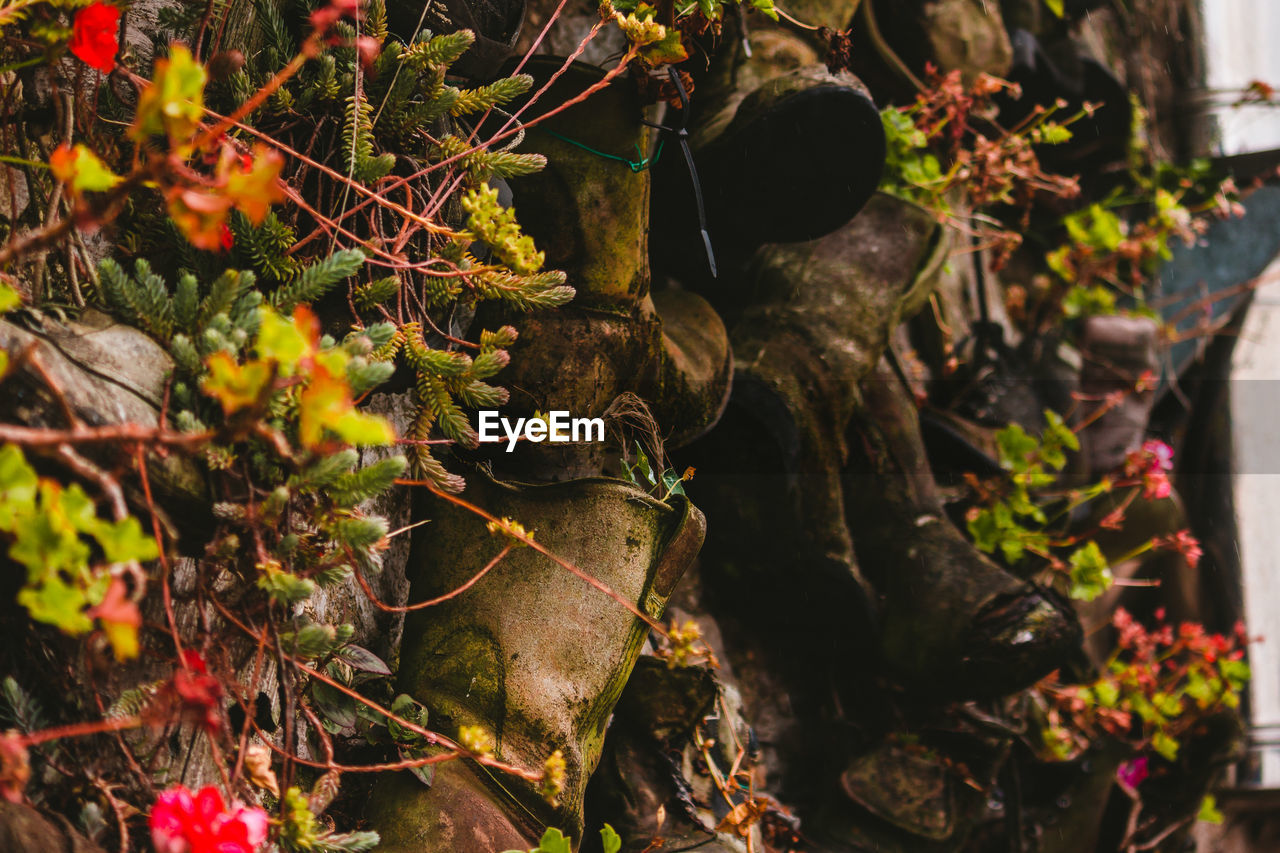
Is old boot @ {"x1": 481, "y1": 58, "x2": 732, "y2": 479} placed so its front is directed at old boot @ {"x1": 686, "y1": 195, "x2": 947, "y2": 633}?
no

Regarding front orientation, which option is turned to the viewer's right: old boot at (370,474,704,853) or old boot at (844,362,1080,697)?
old boot at (844,362,1080,697)

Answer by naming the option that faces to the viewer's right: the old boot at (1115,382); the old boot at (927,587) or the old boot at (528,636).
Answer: the old boot at (927,587)

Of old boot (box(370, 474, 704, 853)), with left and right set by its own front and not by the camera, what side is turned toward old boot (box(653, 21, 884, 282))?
back

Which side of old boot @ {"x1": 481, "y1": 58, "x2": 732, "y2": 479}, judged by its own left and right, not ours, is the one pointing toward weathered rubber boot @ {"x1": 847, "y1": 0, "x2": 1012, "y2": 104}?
front

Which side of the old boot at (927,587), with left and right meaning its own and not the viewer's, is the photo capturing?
right
